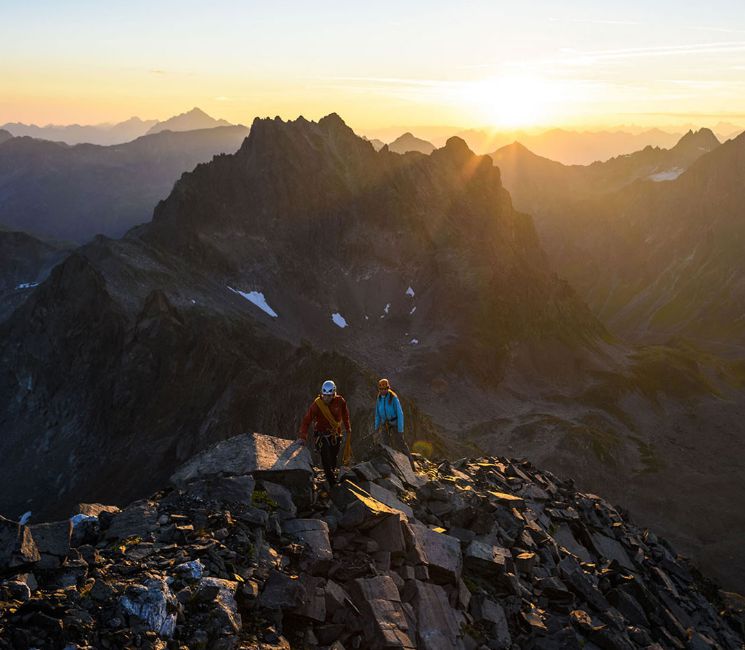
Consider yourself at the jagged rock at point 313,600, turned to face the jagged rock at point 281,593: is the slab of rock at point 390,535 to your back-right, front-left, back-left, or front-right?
back-right

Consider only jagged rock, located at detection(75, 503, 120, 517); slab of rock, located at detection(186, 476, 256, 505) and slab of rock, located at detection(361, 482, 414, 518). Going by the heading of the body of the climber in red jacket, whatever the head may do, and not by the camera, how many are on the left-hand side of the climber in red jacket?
1

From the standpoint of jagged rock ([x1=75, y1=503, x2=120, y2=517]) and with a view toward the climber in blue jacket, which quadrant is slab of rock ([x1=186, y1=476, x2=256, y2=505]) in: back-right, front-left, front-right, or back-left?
front-right

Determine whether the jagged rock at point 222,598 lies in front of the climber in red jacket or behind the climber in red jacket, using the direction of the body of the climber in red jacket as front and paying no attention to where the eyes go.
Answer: in front

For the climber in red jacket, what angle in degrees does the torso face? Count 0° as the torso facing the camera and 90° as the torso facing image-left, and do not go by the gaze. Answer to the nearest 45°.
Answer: approximately 0°

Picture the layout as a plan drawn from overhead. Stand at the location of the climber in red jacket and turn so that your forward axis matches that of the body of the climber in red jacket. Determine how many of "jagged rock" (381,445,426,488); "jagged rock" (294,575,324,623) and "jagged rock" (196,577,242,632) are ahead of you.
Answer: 2

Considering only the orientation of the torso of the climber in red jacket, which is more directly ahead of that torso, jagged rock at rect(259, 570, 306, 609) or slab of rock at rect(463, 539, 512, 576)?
the jagged rock

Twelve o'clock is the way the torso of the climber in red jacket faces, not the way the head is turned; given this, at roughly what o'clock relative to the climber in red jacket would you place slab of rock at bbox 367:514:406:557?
The slab of rock is roughly at 11 o'clock from the climber in red jacket.

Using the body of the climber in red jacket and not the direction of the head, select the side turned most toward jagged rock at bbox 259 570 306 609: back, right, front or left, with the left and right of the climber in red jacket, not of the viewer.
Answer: front

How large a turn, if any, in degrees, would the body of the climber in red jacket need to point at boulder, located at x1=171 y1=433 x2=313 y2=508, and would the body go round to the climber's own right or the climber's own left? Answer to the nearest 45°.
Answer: approximately 45° to the climber's own right

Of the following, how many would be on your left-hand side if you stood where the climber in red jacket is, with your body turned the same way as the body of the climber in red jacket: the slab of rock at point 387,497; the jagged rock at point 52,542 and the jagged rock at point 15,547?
1

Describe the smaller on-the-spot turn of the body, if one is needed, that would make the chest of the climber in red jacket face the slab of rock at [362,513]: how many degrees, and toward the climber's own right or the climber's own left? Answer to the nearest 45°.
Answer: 0° — they already face it

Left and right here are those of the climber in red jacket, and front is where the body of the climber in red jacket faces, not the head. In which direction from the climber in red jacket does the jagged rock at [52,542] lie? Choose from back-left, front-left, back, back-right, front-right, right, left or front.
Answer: front-right

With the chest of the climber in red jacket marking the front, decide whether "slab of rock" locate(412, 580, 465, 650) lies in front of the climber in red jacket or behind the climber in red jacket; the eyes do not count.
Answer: in front

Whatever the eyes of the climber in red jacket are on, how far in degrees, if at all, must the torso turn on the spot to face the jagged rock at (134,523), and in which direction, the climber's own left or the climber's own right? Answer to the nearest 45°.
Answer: approximately 45° to the climber's own right

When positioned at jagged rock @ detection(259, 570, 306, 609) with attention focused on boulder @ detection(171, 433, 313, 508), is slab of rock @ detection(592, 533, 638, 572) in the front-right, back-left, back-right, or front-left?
front-right

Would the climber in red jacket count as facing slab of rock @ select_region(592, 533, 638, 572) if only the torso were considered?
no
